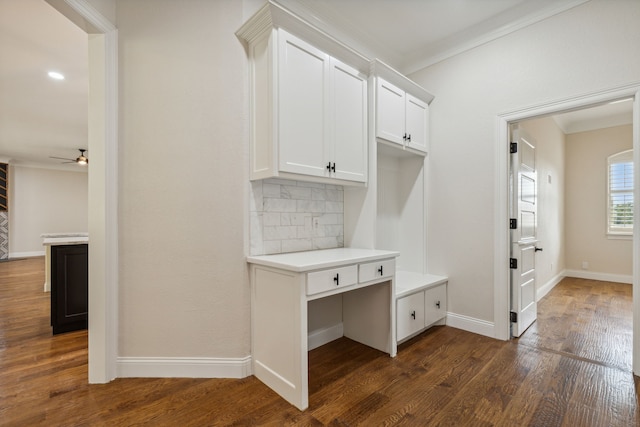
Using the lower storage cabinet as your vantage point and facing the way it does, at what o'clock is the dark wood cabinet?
The dark wood cabinet is roughly at 4 o'clock from the lower storage cabinet.

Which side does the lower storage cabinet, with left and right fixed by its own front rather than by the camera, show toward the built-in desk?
right

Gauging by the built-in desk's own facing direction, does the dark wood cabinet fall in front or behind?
behind

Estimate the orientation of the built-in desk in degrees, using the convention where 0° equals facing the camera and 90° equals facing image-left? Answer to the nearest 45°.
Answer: approximately 315°

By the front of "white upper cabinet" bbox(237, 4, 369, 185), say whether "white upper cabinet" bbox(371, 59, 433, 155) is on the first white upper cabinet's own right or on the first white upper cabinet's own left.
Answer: on the first white upper cabinet's own left

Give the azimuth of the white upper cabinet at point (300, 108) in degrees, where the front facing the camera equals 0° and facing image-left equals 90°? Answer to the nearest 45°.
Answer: approximately 315°

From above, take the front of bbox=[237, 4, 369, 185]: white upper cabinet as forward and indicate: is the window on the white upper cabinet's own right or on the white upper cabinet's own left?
on the white upper cabinet's own left

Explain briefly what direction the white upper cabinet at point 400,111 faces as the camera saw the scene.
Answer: facing the viewer and to the right of the viewer
